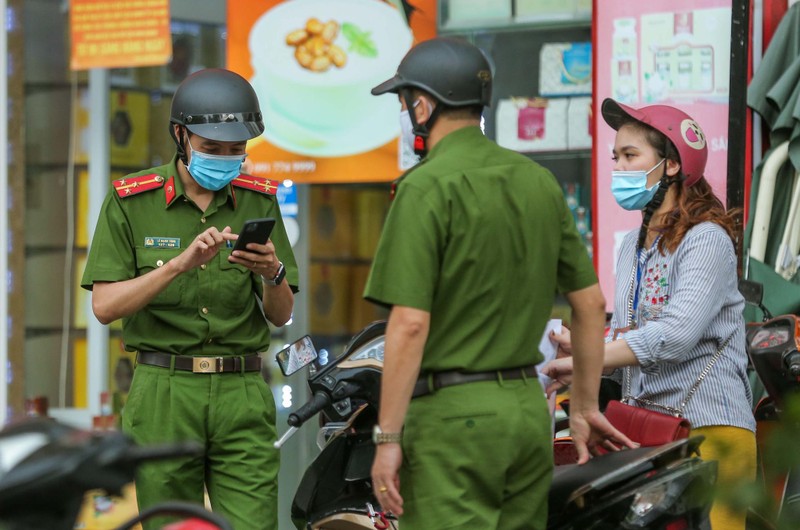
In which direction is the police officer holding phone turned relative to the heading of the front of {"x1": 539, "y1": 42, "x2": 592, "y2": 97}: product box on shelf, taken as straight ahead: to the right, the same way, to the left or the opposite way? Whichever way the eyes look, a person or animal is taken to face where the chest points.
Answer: the same way

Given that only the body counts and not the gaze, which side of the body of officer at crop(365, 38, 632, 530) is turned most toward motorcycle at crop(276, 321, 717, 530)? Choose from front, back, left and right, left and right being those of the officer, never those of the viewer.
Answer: front

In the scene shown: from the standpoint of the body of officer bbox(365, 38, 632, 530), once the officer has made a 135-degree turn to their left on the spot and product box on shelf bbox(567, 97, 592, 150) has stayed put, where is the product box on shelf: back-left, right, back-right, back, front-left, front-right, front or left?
back

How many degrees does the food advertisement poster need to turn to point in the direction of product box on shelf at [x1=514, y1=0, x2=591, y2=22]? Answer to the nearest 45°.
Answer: approximately 90° to its left

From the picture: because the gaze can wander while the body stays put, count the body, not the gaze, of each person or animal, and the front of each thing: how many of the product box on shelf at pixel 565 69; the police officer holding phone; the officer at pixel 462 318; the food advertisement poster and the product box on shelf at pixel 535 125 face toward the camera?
4

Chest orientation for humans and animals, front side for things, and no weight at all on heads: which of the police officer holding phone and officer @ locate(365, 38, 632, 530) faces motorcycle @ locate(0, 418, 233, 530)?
the police officer holding phone

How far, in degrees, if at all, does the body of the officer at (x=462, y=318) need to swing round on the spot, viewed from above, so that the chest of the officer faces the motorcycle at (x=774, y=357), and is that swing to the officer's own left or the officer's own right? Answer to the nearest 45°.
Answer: approximately 90° to the officer's own right

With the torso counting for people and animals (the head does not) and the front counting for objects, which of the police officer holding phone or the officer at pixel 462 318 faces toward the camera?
the police officer holding phone

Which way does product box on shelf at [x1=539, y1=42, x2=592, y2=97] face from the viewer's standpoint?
toward the camera

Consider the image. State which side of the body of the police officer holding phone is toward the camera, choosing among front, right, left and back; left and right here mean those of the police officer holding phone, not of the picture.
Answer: front

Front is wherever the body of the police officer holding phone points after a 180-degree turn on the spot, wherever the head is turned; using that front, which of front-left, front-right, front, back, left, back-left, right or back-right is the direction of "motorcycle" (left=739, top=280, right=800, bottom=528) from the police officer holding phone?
right

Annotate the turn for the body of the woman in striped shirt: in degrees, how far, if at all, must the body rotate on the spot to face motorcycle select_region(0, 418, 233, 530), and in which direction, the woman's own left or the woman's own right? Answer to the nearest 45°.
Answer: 0° — they already face it

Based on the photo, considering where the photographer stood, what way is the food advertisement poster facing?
facing the viewer

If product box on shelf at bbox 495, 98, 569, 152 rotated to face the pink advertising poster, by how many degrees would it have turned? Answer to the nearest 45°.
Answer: approximately 45° to its left

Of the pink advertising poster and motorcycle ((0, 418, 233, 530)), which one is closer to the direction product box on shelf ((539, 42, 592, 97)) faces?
the motorcycle

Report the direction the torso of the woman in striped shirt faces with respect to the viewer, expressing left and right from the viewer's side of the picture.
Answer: facing the viewer and to the left of the viewer
